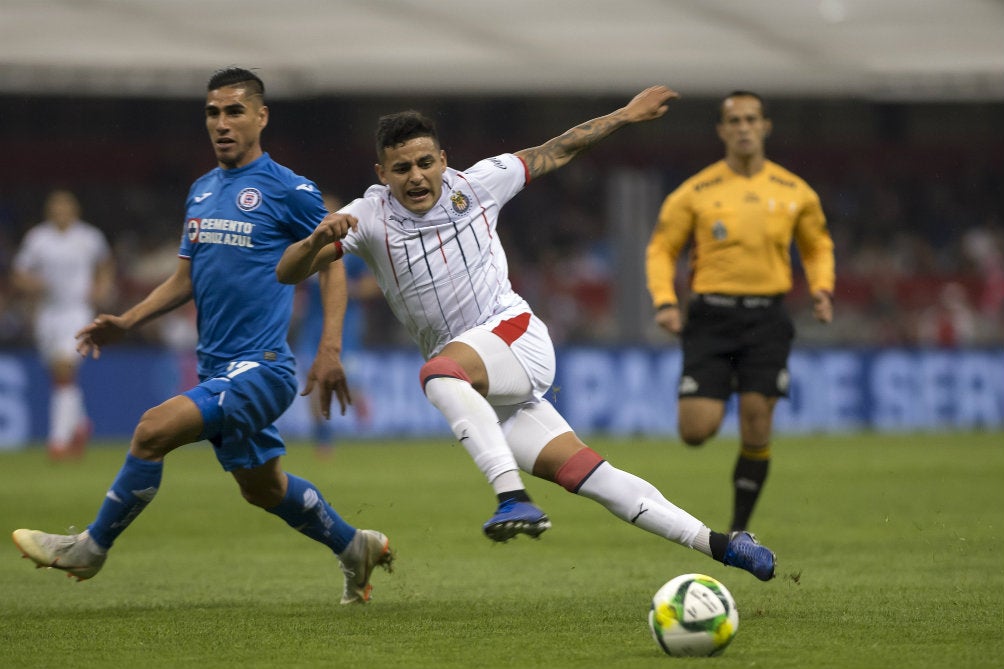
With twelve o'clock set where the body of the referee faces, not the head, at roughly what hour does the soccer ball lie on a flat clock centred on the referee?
The soccer ball is roughly at 12 o'clock from the referee.

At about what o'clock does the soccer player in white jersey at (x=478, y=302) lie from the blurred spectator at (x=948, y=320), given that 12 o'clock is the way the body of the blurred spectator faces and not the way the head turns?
The soccer player in white jersey is roughly at 12 o'clock from the blurred spectator.

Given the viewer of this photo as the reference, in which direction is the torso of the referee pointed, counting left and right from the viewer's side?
facing the viewer

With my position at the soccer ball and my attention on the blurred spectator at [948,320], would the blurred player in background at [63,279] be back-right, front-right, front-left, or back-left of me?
front-left

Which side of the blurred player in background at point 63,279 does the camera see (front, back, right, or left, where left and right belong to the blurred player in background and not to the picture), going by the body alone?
front

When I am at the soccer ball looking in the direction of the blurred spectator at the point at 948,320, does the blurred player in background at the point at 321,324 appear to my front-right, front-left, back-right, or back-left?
front-left

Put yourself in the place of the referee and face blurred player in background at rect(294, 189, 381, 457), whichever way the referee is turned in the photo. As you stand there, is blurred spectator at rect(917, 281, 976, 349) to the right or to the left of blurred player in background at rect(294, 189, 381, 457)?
right

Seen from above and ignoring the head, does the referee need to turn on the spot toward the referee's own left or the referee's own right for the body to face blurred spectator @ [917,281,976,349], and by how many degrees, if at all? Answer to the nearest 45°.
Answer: approximately 180°

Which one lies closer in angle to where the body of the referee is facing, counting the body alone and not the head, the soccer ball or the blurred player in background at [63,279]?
the soccer ball
